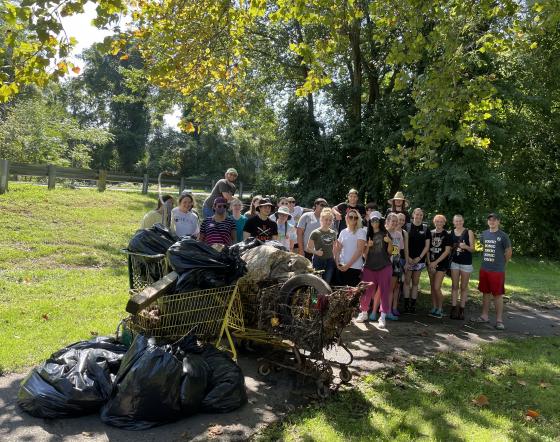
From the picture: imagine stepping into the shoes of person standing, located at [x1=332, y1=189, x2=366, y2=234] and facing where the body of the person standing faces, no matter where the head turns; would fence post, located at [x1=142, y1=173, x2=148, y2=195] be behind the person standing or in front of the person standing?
behind

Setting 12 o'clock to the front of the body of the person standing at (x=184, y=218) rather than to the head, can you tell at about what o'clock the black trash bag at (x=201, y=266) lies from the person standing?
The black trash bag is roughly at 12 o'clock from the person standing.

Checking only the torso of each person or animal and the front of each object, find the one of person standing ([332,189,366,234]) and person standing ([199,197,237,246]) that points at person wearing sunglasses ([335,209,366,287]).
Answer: person standing ([332,189,366,234])

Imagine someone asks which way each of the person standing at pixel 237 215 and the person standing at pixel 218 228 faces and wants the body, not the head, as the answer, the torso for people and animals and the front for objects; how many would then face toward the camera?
2

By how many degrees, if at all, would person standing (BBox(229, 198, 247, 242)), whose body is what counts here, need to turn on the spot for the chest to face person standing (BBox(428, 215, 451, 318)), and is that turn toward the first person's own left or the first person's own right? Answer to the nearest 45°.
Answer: approximately 90° to the first person's own left

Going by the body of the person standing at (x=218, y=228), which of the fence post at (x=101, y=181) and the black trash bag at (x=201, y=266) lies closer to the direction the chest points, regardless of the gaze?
the black trash bag
